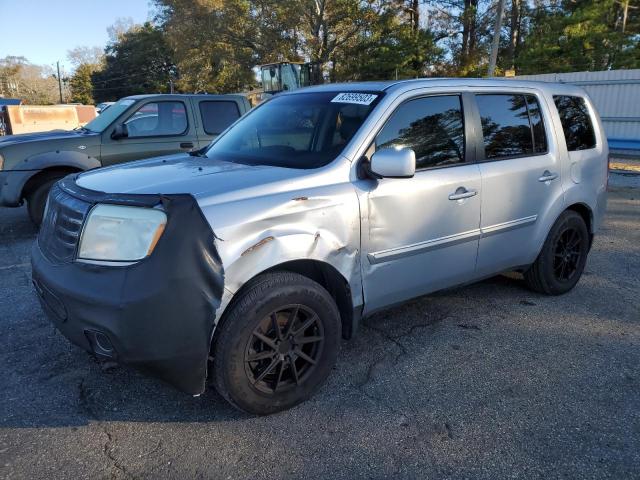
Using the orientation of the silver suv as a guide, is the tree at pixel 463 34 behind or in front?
behind

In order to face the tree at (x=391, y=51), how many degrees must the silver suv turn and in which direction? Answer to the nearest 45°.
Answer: approximately 135° to its right

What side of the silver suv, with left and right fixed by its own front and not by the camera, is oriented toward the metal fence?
back

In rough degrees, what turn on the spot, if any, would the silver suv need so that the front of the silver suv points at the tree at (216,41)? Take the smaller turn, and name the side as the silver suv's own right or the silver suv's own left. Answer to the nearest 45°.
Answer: approximately 135° to the silver suv's own right

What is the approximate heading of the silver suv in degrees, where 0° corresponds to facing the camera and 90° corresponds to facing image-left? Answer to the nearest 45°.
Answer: approximately 45°

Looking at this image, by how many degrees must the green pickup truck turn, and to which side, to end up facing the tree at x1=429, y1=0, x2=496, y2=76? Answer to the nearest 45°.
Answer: approximately 135° to its right

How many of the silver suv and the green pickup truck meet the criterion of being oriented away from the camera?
0

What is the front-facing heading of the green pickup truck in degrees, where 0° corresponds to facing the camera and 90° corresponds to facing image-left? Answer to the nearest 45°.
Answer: approximately 90°

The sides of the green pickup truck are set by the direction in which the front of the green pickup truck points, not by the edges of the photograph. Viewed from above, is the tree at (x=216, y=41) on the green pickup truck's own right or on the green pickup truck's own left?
on the green pickup truck's own right

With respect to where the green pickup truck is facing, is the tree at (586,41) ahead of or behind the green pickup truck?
behind

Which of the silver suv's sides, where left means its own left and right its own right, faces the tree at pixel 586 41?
back

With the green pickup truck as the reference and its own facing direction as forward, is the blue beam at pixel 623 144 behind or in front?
behind

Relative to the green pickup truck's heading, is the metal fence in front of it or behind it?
behind
